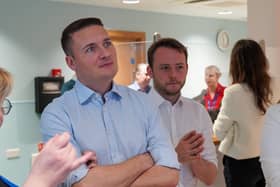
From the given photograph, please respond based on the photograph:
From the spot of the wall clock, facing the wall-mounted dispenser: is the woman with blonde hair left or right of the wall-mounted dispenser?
left

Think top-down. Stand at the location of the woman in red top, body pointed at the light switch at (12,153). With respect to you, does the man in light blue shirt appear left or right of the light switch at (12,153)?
left

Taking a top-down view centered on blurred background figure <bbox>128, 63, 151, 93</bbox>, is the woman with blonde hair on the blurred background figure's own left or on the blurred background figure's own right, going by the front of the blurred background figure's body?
on the blurred background figure's own right

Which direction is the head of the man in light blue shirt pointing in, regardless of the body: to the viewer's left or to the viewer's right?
to the viewer's right

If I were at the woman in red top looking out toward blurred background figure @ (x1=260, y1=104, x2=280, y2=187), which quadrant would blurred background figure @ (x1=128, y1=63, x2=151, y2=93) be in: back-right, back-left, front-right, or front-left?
front-right

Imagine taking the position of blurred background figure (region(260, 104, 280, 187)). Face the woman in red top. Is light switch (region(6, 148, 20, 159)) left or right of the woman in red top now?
left

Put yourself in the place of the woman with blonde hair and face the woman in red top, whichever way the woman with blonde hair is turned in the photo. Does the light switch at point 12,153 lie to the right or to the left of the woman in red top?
left

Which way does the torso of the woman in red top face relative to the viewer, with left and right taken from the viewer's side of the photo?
facing the viewer and to the left of the viewer

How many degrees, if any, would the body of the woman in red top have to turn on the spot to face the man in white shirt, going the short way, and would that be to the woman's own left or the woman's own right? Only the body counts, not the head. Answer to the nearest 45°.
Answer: approximately 45° to the woman's own left

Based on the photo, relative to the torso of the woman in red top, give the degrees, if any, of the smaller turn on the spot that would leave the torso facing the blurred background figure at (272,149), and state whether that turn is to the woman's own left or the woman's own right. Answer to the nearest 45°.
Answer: approximately 45° to the woman's own left

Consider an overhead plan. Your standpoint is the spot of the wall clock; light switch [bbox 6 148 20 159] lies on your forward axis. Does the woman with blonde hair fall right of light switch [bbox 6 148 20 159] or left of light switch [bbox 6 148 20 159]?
left

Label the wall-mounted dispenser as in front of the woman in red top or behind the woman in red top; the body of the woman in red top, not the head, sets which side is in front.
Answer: in front

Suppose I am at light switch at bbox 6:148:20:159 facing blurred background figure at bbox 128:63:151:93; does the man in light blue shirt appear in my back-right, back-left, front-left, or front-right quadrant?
front-right

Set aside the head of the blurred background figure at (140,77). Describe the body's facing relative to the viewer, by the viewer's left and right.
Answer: facing the viewer and to the right of the viewer

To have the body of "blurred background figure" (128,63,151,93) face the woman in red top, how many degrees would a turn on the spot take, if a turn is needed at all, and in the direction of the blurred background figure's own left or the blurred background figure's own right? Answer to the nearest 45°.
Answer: approximately 90° to the blurred background figure's own left
